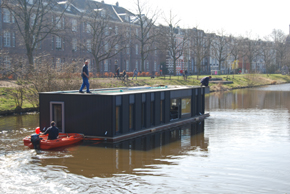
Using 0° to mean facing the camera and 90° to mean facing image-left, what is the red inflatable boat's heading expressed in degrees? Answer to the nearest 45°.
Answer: approximately 225°

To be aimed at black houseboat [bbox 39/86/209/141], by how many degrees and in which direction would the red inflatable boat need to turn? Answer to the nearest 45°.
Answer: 0° — it already faces it
